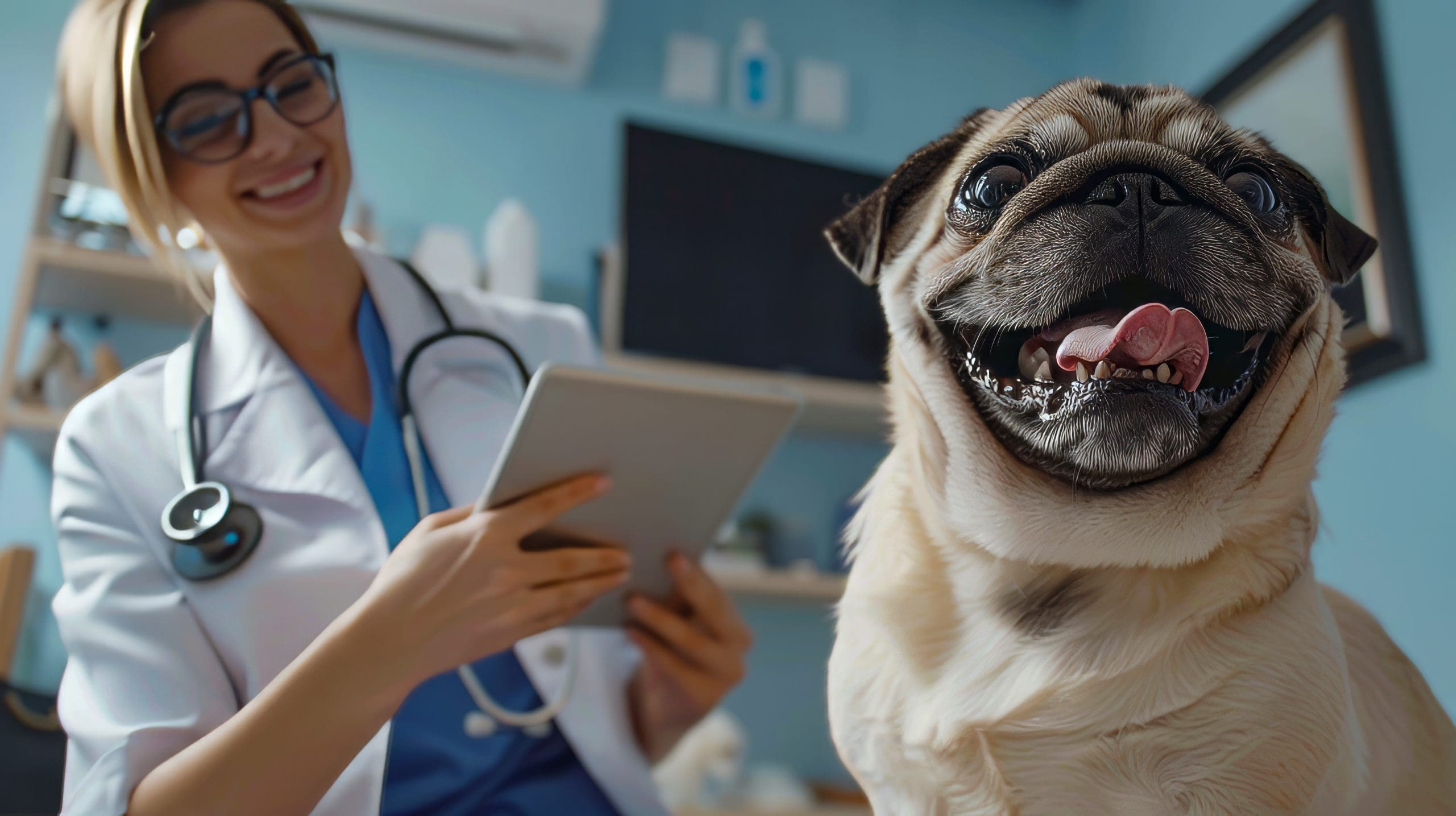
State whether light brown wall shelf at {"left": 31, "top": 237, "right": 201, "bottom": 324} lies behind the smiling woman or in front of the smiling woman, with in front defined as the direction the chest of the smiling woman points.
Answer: behind

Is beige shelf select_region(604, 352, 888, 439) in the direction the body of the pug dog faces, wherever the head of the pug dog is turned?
no

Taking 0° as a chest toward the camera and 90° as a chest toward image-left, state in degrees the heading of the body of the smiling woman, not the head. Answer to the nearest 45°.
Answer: approximately 315°

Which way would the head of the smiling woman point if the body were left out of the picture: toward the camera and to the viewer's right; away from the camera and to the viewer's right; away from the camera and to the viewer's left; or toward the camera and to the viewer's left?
toward the camera and to the viewer's right

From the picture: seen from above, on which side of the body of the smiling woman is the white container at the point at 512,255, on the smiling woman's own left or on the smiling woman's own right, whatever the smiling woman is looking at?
on the smiling woman's own left

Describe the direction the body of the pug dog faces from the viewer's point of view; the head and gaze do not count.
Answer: toward the camera

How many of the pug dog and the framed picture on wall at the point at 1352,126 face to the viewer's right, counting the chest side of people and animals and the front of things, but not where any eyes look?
0

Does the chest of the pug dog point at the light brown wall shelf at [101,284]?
no
